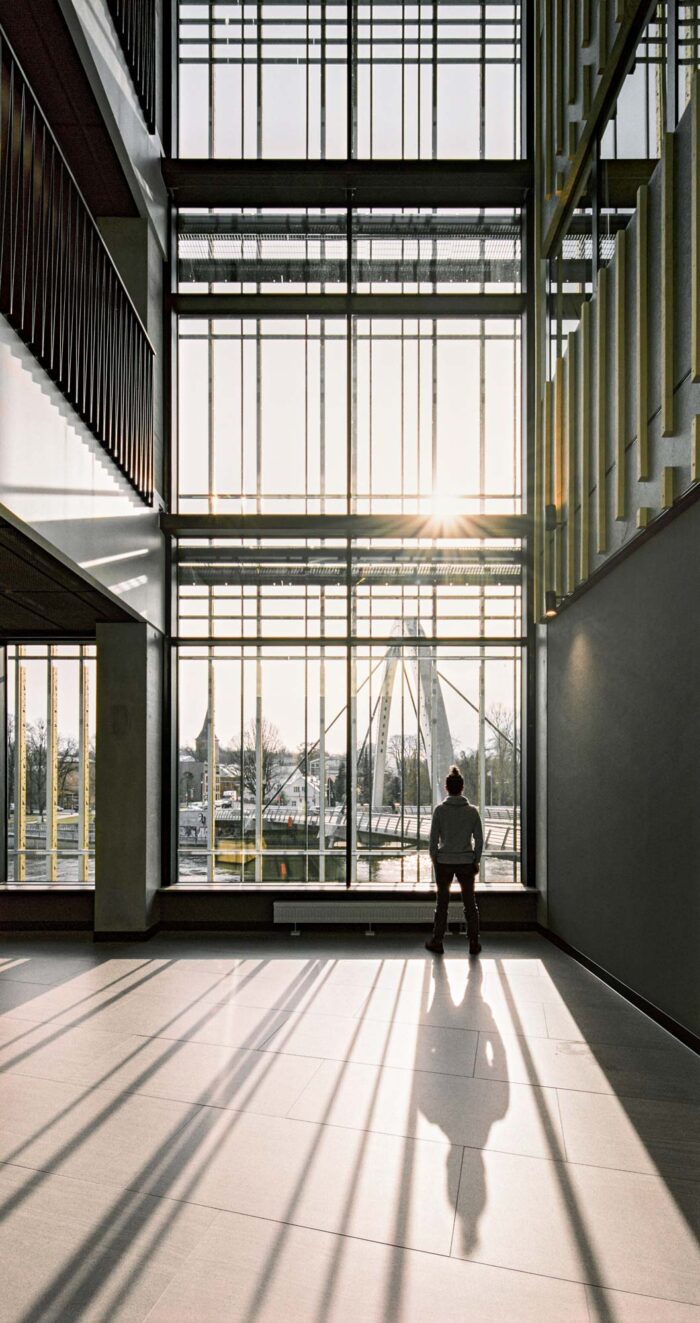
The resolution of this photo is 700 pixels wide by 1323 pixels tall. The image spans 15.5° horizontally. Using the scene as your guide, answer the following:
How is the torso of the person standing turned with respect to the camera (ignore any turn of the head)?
away from the camera

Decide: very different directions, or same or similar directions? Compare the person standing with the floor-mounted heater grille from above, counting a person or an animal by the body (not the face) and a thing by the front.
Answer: very different directions

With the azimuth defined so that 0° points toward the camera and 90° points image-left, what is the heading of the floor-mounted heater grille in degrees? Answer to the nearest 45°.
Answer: approximately 0°

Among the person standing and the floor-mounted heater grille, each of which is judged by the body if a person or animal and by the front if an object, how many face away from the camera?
1
